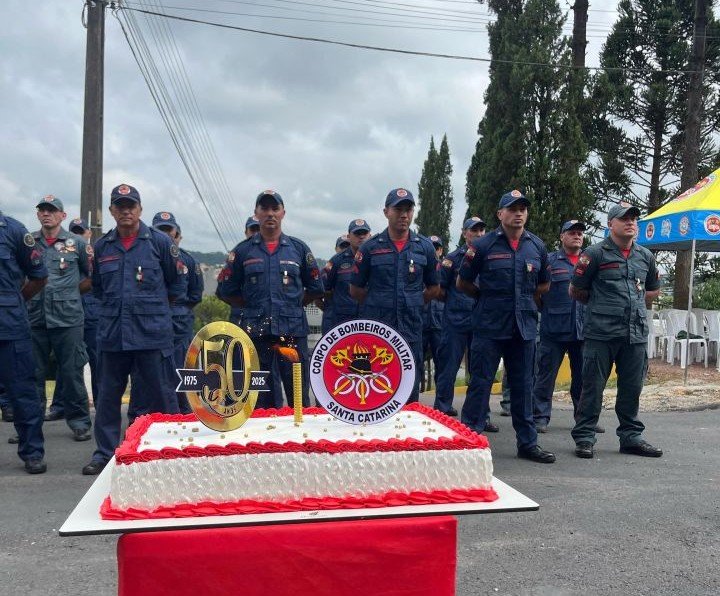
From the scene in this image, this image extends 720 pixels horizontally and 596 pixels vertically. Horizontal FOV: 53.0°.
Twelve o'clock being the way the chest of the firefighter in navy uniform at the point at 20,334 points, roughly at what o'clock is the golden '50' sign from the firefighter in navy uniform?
The golden '50' sign is roughly at 10 o'clock from the firefighter in navy uniform.

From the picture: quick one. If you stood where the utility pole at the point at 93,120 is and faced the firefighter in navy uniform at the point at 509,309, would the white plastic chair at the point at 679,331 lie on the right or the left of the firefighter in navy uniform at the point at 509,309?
left

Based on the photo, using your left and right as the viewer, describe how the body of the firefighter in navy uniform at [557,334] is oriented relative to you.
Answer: facing the viewer and to the right of the viewer

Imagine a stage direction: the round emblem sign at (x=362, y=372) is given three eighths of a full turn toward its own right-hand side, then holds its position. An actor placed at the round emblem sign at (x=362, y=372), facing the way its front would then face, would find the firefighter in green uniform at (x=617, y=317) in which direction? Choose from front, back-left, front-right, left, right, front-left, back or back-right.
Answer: right

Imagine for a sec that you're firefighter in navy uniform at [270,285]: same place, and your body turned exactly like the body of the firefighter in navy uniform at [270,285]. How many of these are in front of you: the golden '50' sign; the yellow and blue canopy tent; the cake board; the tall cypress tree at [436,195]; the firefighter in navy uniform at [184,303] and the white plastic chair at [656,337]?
2

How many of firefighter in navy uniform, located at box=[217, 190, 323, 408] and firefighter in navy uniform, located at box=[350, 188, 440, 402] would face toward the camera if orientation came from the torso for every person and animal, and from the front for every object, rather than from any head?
2

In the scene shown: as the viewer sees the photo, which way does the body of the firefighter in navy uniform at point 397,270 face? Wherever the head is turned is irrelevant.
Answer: toward the camera

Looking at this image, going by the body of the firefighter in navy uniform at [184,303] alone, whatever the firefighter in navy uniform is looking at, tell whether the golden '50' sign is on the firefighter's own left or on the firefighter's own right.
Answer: on the firefighter's own left

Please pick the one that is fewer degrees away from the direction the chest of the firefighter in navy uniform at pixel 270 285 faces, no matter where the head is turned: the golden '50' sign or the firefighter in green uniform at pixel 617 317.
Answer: the golden '50' sign

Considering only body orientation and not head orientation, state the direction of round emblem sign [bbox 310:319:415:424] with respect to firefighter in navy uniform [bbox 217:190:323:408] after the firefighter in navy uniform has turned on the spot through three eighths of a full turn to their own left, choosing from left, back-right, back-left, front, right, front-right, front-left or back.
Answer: back-right

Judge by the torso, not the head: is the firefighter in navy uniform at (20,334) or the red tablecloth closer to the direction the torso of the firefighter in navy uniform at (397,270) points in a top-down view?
the red tablecloth
